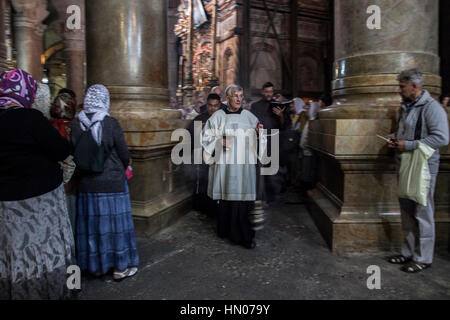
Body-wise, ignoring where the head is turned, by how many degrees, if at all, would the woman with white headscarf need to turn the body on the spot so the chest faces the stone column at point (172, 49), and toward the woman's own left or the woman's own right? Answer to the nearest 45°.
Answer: approximately 45° to the woman's own left

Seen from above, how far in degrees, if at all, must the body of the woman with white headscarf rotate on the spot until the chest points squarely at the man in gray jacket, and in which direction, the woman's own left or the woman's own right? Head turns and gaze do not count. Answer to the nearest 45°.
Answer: approximately 45° to the woman's own right

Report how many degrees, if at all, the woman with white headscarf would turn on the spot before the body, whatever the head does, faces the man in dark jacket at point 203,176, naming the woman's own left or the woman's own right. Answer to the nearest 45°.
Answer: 0° — they already face them

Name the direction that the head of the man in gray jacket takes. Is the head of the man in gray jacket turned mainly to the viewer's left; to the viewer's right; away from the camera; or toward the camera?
to the viewer's left

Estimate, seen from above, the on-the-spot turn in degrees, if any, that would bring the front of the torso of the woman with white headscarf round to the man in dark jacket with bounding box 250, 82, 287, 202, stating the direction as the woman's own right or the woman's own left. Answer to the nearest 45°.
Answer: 0° — they already face them

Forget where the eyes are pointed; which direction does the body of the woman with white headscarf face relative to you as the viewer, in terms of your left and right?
facing away from the viewer and to the right of the viewer

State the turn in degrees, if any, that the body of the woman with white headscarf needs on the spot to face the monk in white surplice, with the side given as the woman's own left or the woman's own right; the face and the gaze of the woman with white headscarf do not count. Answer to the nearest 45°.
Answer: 0° — they already face them

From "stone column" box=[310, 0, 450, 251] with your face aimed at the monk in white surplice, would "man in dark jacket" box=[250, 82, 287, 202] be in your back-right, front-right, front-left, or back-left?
front-right

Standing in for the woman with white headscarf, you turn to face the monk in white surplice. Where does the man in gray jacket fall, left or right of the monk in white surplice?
right

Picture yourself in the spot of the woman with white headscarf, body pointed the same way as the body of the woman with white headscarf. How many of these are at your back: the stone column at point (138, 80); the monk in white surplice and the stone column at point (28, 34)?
0

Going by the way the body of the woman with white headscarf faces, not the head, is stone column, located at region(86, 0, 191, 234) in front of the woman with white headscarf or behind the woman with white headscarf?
in front

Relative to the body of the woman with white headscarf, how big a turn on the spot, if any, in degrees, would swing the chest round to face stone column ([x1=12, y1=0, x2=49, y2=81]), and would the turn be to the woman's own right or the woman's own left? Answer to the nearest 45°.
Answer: approximately 45° to the woman's own left

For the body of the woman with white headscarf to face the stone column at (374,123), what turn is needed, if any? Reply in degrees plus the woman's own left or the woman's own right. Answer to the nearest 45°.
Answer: approximately 45° to the woman's own right

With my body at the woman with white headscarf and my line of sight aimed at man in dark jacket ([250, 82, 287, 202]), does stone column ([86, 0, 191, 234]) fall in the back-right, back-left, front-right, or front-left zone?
front-left
